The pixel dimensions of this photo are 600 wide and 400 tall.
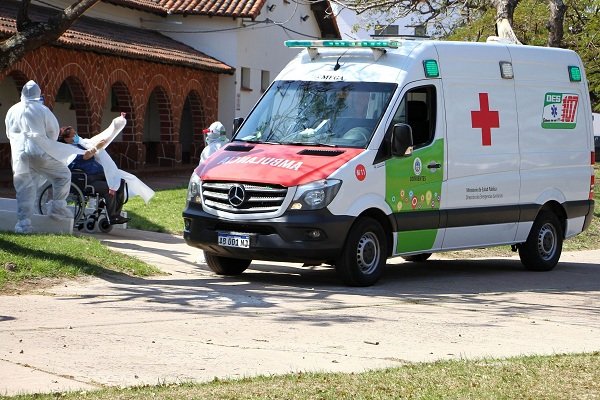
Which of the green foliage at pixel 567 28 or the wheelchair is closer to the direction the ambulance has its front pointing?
the wheelchair

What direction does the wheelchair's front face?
to the viewer's right

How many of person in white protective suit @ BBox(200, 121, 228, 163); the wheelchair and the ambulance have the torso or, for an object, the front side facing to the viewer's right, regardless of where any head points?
1

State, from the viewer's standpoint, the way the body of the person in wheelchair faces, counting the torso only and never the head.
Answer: to the viewer's right

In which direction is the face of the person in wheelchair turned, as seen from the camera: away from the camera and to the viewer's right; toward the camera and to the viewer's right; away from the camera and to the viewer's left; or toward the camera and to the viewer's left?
toward the camera and to the viewer's right

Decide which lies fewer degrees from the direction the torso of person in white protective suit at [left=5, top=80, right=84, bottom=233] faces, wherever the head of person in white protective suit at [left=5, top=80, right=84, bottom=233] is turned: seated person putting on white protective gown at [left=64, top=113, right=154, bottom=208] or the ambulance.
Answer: the seated person putting on white protective gown

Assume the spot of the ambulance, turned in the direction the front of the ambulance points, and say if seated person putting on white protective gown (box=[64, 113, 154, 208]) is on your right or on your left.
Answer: on your right

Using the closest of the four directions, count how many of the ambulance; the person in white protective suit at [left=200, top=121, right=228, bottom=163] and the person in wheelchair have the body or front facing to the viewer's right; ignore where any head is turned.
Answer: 1

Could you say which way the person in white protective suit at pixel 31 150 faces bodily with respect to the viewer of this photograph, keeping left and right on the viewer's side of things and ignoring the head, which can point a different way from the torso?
facing away from the viewer and to the right of the viewer
